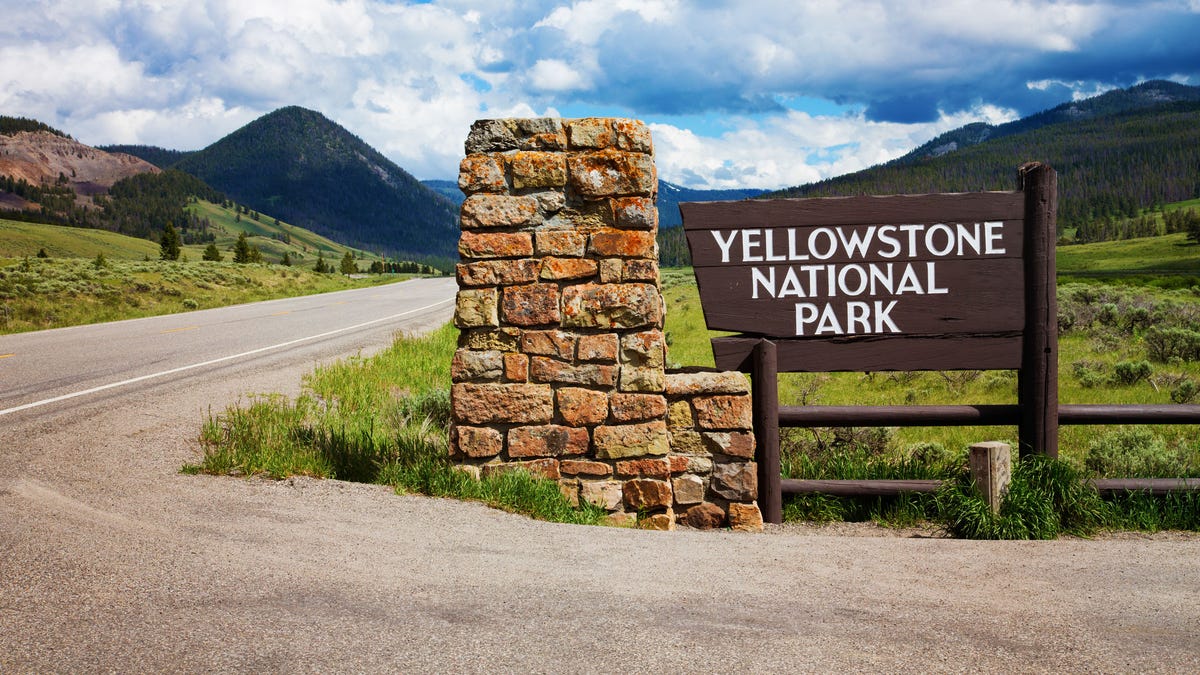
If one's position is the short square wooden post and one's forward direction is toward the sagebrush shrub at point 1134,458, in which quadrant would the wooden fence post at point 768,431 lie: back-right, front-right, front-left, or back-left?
back-left

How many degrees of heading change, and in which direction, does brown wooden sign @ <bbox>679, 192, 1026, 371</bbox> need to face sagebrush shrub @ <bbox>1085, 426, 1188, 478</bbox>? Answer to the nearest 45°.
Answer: approximately 135° to its left

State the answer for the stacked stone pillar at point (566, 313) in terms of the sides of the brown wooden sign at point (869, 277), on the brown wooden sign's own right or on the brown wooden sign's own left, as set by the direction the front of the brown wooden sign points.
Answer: on the brown wooden sign's own right

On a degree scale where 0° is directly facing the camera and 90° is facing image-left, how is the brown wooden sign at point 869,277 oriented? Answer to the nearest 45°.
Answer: approximately 0°
